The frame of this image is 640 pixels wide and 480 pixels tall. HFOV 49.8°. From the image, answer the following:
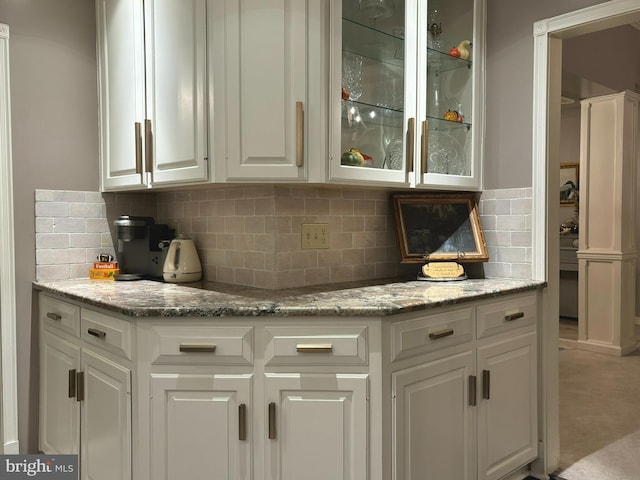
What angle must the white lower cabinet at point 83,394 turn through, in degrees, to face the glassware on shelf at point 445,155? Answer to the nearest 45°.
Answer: approximately 135° to its left

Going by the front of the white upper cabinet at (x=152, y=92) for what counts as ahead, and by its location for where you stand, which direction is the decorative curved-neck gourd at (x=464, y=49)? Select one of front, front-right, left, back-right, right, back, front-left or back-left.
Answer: back-left

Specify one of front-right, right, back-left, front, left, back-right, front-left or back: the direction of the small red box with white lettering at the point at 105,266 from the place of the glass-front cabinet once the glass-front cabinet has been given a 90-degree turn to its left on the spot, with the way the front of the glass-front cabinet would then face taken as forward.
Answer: back-left

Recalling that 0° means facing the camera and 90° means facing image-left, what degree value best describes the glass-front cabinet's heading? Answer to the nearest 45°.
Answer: approximately 315°

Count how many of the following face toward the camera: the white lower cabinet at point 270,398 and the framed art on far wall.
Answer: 2

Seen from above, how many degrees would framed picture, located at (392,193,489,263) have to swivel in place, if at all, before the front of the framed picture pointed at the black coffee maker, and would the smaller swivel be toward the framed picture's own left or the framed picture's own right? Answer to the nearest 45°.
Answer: approximately 90° to the framed picture's own right

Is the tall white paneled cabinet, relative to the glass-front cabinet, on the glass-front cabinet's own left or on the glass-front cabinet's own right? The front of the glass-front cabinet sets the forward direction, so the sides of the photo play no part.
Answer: on the glass-front cabinet's own left

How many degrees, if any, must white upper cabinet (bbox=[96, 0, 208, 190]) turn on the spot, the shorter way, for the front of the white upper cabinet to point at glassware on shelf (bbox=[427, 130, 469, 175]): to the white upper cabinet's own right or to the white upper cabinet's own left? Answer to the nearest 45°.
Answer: approximately 135° to the white upper cabinet's own left

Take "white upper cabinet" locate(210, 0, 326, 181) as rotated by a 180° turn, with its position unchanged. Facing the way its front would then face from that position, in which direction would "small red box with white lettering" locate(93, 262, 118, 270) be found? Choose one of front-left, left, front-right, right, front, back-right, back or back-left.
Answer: front-left

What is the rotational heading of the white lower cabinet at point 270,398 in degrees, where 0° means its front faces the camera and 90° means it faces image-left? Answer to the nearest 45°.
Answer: approximately 0°
